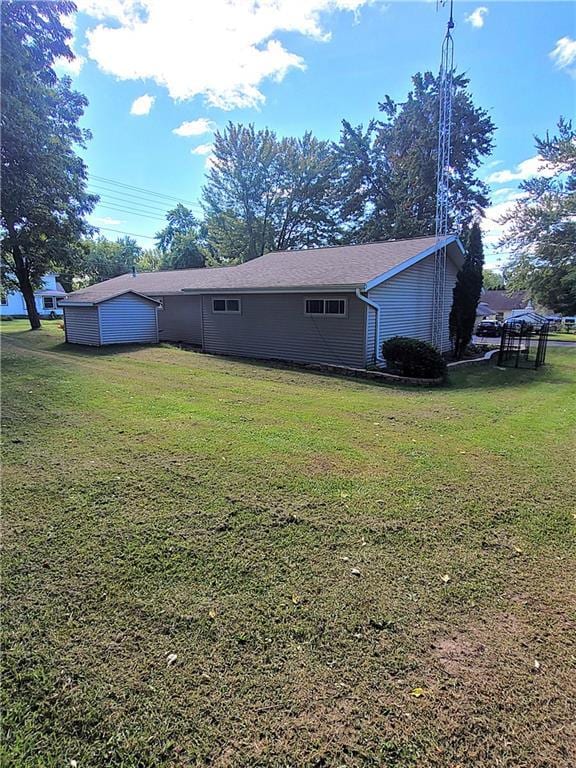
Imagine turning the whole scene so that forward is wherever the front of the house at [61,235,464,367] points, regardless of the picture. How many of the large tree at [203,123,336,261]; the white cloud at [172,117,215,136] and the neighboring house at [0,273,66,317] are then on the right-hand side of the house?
0

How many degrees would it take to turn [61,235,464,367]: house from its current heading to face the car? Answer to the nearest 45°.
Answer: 0° — it already faces it

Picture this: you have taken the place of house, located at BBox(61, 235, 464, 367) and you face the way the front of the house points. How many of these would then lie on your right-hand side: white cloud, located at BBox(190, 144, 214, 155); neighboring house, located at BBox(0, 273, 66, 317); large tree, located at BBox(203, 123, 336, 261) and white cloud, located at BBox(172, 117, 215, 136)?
0

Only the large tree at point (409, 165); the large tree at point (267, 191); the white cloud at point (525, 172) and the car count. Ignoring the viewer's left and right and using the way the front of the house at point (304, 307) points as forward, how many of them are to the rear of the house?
0

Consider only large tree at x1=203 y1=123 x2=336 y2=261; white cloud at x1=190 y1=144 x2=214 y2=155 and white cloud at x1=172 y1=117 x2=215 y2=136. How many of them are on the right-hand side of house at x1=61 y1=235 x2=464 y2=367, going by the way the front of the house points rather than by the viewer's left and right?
0

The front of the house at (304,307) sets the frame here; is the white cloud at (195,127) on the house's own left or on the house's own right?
on the house's own left

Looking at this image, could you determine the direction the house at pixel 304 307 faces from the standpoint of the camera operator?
facing away from the viewer and to the right of the viewer

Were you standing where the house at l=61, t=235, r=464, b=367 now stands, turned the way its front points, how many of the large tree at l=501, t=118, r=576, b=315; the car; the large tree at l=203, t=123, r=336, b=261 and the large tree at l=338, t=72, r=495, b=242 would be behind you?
0

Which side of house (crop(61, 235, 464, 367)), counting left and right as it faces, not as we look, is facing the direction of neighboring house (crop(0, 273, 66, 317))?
left

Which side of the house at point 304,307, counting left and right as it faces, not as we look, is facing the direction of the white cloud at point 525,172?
front

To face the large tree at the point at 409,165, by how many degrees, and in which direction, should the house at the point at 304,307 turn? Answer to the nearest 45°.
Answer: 0° — it already faces it

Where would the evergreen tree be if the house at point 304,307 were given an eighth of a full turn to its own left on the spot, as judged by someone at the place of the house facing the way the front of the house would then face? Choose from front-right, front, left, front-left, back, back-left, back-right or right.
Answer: right

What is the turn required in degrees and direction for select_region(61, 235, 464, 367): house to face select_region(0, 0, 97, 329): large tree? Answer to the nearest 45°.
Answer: approximately 135° to its left
